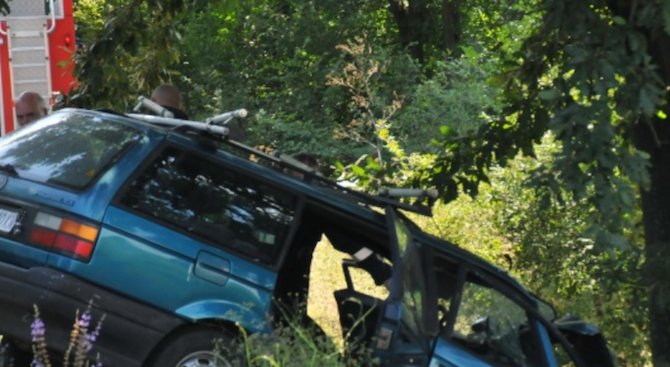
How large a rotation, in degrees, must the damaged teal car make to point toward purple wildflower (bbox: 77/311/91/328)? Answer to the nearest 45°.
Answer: approximately 180°

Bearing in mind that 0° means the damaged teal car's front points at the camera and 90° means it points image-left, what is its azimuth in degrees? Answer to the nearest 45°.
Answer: approximately 225°

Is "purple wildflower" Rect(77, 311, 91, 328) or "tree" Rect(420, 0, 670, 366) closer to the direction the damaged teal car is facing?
the tree

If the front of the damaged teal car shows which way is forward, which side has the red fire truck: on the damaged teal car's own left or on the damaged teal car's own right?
on the damaged teal car's own left
